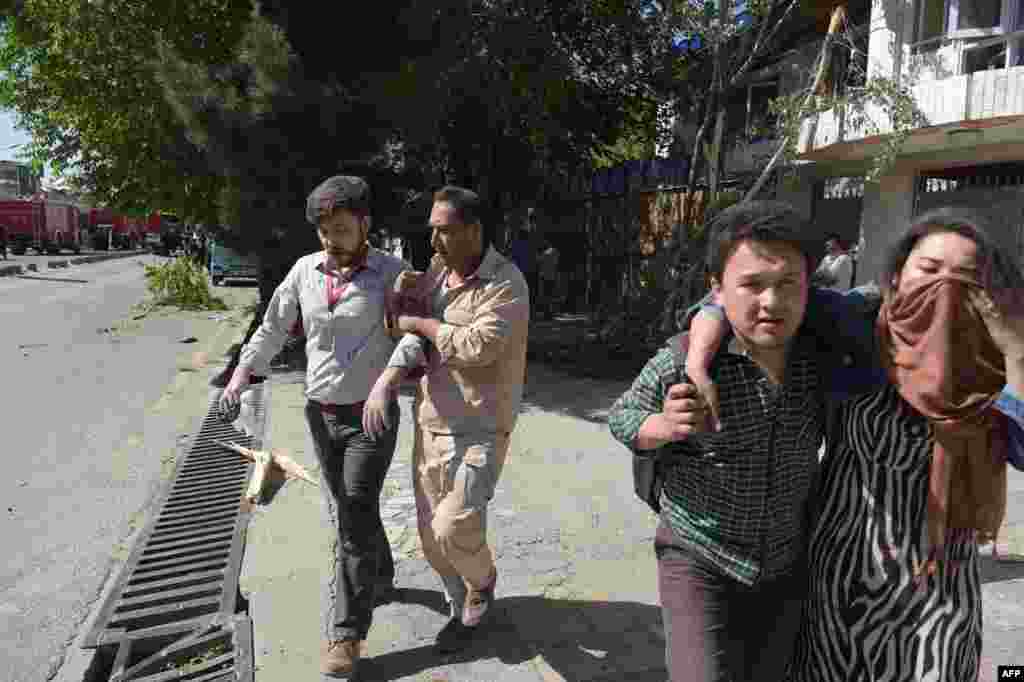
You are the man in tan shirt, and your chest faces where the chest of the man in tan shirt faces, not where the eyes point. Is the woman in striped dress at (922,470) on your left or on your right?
on your left

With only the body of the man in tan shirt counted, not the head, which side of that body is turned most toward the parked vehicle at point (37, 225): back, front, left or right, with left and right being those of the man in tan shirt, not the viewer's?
right

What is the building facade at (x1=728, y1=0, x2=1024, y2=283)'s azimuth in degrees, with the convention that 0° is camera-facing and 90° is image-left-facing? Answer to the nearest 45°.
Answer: approximately 45°

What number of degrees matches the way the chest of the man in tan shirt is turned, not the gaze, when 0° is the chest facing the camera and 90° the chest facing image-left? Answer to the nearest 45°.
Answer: approximately 45°

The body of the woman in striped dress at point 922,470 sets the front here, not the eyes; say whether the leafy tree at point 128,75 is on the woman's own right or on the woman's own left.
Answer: on the woman's own right

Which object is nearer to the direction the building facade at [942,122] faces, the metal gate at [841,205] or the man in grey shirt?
the man in grey shirt

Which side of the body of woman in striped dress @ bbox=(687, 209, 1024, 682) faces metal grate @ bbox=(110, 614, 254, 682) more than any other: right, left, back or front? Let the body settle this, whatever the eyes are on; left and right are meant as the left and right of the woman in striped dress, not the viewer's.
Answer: right

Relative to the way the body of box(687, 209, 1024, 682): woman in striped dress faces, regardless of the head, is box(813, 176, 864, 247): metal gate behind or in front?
behind
